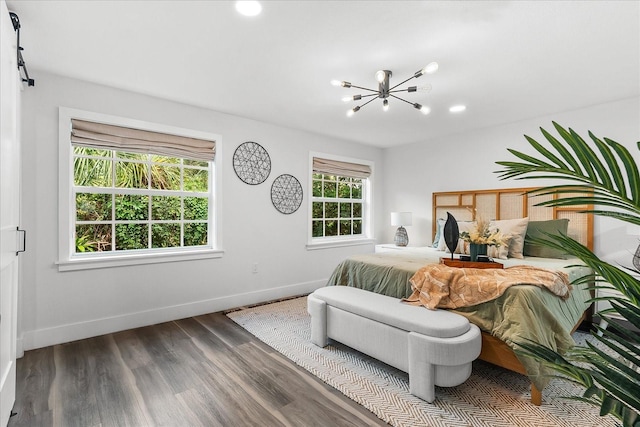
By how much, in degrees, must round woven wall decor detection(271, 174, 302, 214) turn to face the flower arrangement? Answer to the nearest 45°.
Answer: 0° — it already faces it

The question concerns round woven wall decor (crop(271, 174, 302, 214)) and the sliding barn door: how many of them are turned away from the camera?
0

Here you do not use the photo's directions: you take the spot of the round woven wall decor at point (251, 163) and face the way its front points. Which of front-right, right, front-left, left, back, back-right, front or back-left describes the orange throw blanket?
front

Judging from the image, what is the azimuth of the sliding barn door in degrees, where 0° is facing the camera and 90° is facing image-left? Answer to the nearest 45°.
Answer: approximately 270°

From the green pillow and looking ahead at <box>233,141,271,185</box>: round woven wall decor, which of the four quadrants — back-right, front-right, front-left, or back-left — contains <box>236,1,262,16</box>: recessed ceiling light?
front-left

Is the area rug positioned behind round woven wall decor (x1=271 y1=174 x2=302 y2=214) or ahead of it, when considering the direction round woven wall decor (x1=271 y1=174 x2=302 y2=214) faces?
ahead

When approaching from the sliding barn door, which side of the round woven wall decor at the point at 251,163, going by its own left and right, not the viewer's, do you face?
right

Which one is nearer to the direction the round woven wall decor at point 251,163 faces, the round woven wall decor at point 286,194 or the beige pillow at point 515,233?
the beige pillow

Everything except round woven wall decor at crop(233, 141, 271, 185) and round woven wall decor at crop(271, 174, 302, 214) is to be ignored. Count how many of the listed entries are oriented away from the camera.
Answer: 0

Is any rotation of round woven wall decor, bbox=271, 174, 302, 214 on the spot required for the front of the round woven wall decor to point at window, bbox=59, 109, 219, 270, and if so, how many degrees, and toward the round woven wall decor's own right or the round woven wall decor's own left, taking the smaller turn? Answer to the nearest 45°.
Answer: approximately 90° to the round woven wall decor's own right

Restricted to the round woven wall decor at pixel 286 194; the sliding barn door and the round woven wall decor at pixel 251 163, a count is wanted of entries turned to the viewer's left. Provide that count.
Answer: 0

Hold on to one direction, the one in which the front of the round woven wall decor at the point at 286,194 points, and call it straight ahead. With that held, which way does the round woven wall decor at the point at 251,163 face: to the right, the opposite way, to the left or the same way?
the same way

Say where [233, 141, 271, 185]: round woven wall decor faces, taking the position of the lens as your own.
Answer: facing the viewer and to the right of the viewer
